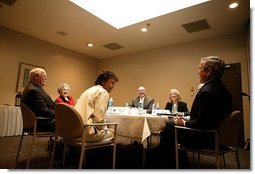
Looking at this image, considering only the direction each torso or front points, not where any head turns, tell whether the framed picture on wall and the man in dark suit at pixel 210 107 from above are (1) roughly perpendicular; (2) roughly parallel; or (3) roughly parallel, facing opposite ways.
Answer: roughly parallel, facing opposite ways

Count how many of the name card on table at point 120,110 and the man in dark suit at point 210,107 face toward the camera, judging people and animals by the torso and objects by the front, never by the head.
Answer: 1

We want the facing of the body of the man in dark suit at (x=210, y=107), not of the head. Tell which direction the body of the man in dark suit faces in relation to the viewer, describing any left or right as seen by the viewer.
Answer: facing to the left of the viewer

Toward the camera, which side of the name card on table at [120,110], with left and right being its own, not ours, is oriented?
front

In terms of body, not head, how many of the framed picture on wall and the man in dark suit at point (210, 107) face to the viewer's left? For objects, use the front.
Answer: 1

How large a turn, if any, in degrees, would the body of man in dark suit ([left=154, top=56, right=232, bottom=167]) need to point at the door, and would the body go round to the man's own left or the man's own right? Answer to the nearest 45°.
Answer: approximately 90° to the man's own right

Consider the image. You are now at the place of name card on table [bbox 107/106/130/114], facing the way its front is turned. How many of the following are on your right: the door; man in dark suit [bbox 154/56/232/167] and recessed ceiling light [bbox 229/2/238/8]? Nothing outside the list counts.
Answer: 0

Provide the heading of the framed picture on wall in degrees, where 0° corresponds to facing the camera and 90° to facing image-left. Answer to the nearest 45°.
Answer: approximately 315°

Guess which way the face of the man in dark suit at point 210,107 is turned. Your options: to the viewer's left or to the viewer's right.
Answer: to the viewer's left

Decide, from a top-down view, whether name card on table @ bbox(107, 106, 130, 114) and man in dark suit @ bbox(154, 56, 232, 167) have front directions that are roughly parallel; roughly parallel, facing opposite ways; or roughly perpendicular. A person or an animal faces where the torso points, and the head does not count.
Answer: roughly perpendicular

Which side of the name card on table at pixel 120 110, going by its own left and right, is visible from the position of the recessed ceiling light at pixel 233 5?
left

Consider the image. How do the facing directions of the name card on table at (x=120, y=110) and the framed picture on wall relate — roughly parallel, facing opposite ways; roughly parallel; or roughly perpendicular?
roughly perpendicular

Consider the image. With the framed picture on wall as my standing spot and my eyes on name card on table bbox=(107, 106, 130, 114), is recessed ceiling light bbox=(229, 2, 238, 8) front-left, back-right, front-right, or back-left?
front-left

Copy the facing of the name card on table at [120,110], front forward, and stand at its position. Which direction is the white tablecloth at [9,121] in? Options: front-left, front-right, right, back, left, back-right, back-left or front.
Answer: back-right

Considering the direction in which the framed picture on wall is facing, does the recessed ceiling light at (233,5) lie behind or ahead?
ahead

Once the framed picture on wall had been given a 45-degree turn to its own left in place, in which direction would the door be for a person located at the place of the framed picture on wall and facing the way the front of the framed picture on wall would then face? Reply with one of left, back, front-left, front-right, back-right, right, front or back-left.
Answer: front-right
